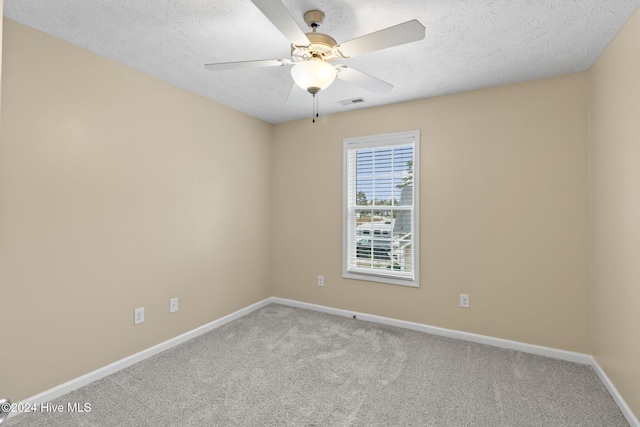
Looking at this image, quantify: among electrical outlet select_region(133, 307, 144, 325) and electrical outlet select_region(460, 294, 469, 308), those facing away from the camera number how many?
0

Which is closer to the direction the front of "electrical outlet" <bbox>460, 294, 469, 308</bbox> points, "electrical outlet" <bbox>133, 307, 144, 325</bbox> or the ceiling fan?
the ceiling fan

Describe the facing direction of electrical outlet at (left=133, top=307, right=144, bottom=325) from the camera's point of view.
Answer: facing the viewer and to the right of the viewer

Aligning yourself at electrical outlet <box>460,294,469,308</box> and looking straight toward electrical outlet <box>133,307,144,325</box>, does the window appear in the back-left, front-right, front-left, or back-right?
front-right

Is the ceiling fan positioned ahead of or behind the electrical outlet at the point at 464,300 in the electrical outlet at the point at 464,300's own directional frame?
ahead

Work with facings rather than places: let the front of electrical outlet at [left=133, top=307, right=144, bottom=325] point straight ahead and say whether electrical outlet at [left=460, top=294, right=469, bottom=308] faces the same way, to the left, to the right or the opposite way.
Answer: to the right

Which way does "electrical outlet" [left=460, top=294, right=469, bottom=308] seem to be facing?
toward the camera

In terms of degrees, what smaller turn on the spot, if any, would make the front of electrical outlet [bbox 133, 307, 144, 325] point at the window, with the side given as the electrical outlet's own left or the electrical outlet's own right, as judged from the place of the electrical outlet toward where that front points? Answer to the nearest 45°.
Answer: approximately 45° to the electrical outlet's own left

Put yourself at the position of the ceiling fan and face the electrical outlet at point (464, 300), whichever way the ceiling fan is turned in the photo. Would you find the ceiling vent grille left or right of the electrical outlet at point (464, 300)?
left

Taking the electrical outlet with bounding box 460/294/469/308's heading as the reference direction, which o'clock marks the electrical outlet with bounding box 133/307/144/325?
the electrical outlet with bounding box 133/307/144/325 is roughly at 2 o'clock from the electrical outlet with bounding box 460/294/469/308.
